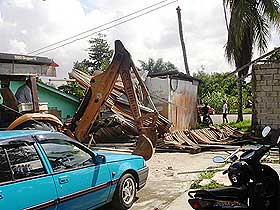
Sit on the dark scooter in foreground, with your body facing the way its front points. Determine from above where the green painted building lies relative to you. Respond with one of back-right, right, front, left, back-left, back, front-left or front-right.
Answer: left

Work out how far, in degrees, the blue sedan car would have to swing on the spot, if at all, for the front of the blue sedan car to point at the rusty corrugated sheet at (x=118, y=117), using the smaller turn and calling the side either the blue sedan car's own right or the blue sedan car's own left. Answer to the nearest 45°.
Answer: approximately 45° to the blue sedan car's own left

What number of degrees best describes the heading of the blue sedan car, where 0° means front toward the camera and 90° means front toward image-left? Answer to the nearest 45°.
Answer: approximately 225°

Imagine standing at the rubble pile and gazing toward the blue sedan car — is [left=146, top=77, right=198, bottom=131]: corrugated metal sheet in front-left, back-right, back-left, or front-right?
back-right

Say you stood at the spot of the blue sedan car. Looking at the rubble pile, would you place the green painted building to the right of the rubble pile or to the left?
left
